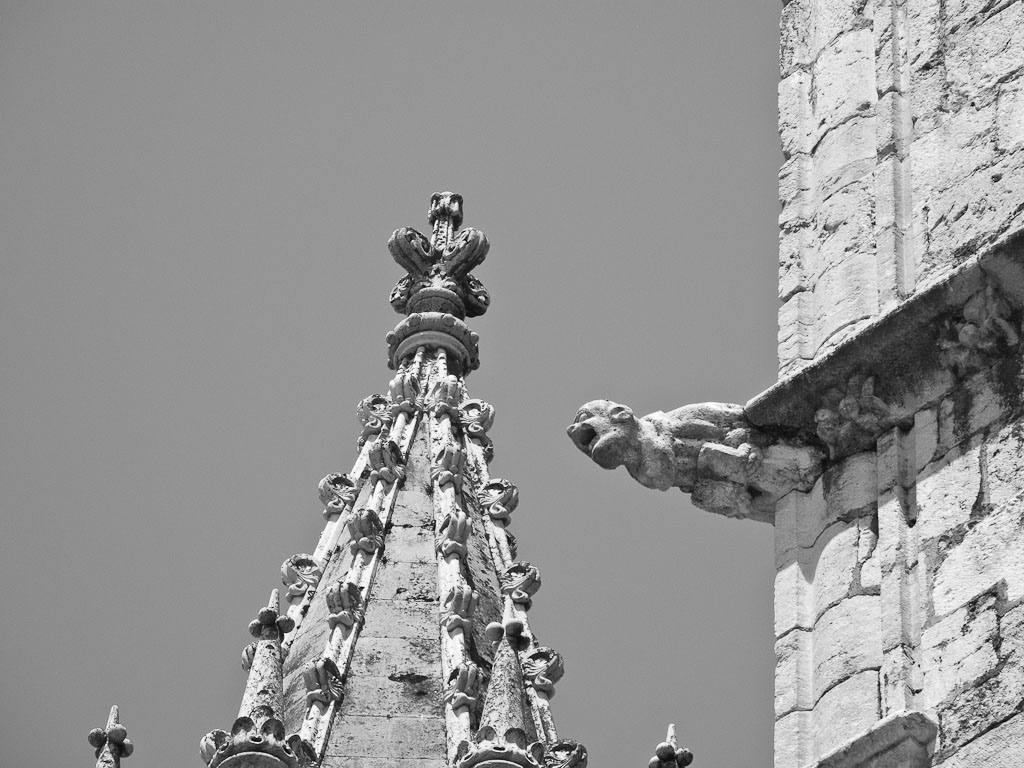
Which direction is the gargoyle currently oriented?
to the viewer's left
